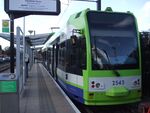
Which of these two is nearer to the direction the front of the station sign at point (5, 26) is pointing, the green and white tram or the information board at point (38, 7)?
the green and white tram

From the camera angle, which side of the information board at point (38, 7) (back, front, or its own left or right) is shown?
front

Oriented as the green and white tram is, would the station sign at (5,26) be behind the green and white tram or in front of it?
in front

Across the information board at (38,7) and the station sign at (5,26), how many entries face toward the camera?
2

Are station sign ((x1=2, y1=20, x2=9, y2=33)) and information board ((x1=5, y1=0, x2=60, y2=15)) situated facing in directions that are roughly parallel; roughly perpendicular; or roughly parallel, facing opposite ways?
roughly parallel

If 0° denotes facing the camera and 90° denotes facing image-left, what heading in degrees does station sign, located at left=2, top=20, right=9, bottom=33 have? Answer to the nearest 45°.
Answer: approximately 0°
